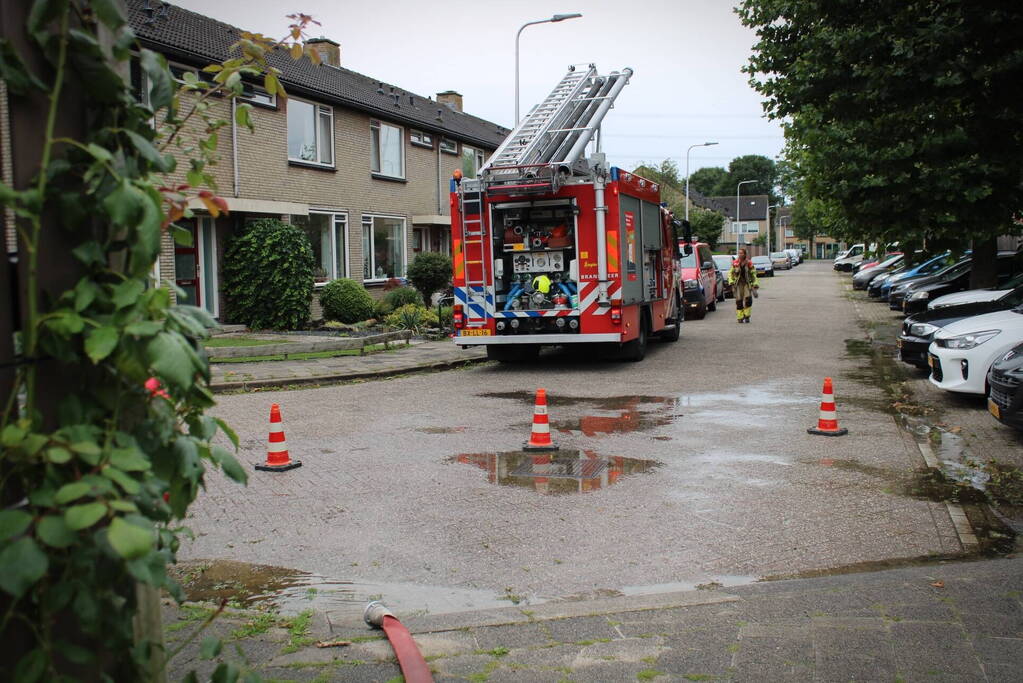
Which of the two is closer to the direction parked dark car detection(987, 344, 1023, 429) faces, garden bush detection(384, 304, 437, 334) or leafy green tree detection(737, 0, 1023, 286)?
the garden bush

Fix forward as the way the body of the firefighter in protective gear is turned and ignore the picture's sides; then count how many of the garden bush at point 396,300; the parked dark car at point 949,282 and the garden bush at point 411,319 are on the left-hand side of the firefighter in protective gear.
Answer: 1

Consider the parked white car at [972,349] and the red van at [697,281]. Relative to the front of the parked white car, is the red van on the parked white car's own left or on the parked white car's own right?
on the parked white car's own right

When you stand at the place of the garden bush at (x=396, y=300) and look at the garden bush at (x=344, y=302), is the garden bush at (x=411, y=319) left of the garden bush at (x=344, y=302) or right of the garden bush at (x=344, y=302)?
left

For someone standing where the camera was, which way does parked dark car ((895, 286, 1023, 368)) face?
facing the viewer and to the left of the viewer

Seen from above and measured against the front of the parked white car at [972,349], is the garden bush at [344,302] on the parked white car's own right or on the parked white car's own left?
on the parked white car's own right

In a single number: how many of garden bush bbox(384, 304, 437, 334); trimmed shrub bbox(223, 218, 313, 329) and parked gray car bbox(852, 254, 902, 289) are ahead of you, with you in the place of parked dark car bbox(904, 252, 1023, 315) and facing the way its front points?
2

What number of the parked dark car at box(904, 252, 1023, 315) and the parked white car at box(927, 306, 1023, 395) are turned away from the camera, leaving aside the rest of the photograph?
0

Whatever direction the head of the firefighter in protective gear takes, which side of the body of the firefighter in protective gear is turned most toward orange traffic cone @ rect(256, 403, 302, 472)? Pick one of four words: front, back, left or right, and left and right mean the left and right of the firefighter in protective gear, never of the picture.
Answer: front

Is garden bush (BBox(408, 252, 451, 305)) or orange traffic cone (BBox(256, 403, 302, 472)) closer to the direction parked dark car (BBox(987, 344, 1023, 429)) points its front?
the orange traffic cone

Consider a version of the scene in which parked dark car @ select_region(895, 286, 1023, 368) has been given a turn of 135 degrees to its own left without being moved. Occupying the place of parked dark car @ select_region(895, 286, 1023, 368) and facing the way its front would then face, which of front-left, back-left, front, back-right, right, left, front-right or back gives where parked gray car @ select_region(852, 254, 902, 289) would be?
left
